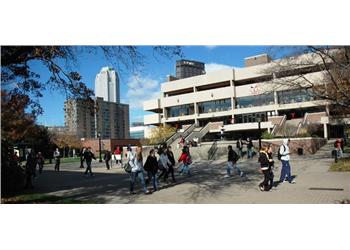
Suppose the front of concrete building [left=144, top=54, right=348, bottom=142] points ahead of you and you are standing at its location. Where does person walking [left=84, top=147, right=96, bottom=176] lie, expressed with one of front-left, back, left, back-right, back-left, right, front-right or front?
front

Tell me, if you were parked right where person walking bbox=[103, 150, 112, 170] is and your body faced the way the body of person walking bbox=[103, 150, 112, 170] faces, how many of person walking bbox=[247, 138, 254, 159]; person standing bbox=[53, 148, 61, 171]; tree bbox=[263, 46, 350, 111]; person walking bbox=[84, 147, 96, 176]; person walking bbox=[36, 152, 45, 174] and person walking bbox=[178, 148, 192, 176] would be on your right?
3

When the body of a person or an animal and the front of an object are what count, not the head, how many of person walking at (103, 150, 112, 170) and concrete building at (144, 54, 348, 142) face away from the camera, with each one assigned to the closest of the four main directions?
1

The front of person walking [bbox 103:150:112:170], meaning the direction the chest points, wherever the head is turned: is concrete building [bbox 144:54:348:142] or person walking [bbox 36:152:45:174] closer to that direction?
the concrete building

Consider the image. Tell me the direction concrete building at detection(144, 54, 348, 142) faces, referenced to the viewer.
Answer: facing the viewer and to the left of the viewer

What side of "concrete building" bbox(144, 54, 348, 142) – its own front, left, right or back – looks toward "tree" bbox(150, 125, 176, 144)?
right

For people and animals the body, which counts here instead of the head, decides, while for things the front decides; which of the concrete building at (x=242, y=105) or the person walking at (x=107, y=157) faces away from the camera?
the person walking

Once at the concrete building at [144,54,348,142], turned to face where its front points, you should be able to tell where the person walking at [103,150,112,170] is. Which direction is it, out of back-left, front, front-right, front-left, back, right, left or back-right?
front

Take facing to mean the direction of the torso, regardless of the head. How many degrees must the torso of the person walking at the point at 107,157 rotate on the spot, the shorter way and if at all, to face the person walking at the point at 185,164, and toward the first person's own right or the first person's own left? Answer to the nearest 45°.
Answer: approximately 90° to the first person's own right

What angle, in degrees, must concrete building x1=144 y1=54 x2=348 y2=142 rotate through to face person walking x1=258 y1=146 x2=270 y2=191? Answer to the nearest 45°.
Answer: approximately 45° to its left

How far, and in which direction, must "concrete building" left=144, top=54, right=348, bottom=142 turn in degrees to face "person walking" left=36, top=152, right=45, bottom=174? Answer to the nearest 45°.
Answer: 0° — it already faces them

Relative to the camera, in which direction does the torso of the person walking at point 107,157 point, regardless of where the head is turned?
away from the camera

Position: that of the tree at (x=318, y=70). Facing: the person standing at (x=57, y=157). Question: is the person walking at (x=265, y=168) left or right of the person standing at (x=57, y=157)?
left
